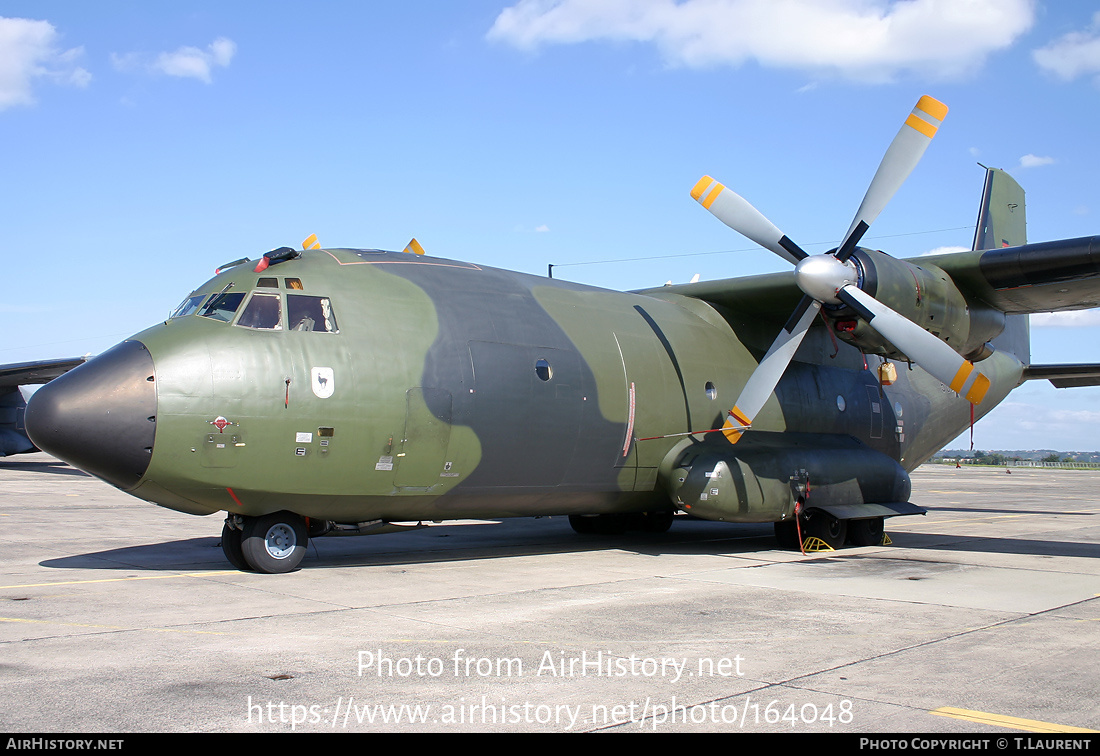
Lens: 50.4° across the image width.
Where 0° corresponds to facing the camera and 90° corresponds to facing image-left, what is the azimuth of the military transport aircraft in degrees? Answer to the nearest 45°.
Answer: approximately 45°

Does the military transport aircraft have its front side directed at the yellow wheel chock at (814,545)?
no
